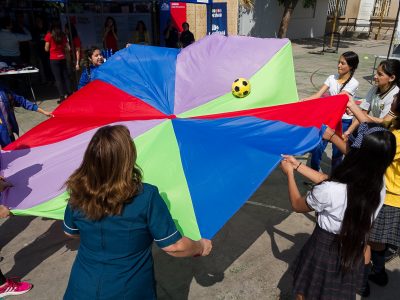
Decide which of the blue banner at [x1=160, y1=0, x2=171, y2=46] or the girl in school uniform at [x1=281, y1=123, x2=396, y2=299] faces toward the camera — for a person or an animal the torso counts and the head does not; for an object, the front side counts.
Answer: the blue banner

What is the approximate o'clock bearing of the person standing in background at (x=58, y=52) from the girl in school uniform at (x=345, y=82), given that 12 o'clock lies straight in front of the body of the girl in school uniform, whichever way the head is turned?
The person standing in background is roughly at 2 o'clock from the girl in school uniform.

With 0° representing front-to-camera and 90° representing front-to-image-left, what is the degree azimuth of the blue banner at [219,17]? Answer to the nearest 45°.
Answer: approximately 0°

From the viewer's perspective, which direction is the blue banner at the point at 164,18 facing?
toward the camera

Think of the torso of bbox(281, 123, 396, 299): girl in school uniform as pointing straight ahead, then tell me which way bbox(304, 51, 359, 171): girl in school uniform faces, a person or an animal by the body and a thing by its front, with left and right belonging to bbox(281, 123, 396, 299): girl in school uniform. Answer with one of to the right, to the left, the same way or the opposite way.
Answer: to the left

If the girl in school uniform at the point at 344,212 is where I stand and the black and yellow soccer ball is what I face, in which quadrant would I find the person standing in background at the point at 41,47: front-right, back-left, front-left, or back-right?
front-left

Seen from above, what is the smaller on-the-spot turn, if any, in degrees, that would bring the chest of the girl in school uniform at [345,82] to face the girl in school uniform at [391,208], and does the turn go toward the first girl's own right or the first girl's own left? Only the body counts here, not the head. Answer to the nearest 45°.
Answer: approximately 45° to the first girl's own left

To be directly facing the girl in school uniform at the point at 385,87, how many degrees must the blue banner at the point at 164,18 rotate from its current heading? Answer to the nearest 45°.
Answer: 0° — it already faces them

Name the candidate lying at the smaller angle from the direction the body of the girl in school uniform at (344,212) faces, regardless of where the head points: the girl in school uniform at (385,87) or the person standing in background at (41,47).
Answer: the person standing in background

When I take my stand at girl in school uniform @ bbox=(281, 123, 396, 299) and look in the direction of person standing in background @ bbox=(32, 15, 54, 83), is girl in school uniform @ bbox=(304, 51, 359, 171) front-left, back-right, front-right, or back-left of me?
front-right

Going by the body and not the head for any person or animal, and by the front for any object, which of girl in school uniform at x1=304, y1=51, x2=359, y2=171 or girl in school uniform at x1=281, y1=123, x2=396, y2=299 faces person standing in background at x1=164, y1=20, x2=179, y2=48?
girl in school uniform at x1=281, y1=123, x2=396, y2=299

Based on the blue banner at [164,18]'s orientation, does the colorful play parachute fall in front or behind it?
in front

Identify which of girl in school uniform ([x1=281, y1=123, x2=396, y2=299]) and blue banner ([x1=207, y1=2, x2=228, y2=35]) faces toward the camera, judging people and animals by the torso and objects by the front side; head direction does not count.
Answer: the blue banner

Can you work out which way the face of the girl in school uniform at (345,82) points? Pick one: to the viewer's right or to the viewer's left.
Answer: to the viewer's left

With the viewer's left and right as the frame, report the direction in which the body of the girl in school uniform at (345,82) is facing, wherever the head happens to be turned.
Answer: facing the viewer and to the left of the viewer

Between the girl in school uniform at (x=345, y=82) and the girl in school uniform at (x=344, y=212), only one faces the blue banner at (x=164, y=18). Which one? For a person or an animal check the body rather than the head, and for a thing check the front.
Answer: the girl in school uniform at (x=344, y=212)

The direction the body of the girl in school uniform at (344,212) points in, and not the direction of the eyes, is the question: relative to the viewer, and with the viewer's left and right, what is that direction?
facing away from the viewer and to the left of the viewer

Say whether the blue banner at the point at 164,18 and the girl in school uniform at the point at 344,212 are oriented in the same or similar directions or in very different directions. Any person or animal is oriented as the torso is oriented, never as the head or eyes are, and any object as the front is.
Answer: very different directions

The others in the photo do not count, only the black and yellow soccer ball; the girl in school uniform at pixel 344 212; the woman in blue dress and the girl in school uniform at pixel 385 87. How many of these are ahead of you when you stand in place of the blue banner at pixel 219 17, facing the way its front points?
4

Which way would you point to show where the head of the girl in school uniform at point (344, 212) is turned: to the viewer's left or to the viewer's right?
to the viewer's left

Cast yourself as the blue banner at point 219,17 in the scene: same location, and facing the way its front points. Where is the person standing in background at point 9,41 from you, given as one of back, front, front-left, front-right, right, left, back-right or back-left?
front-right
